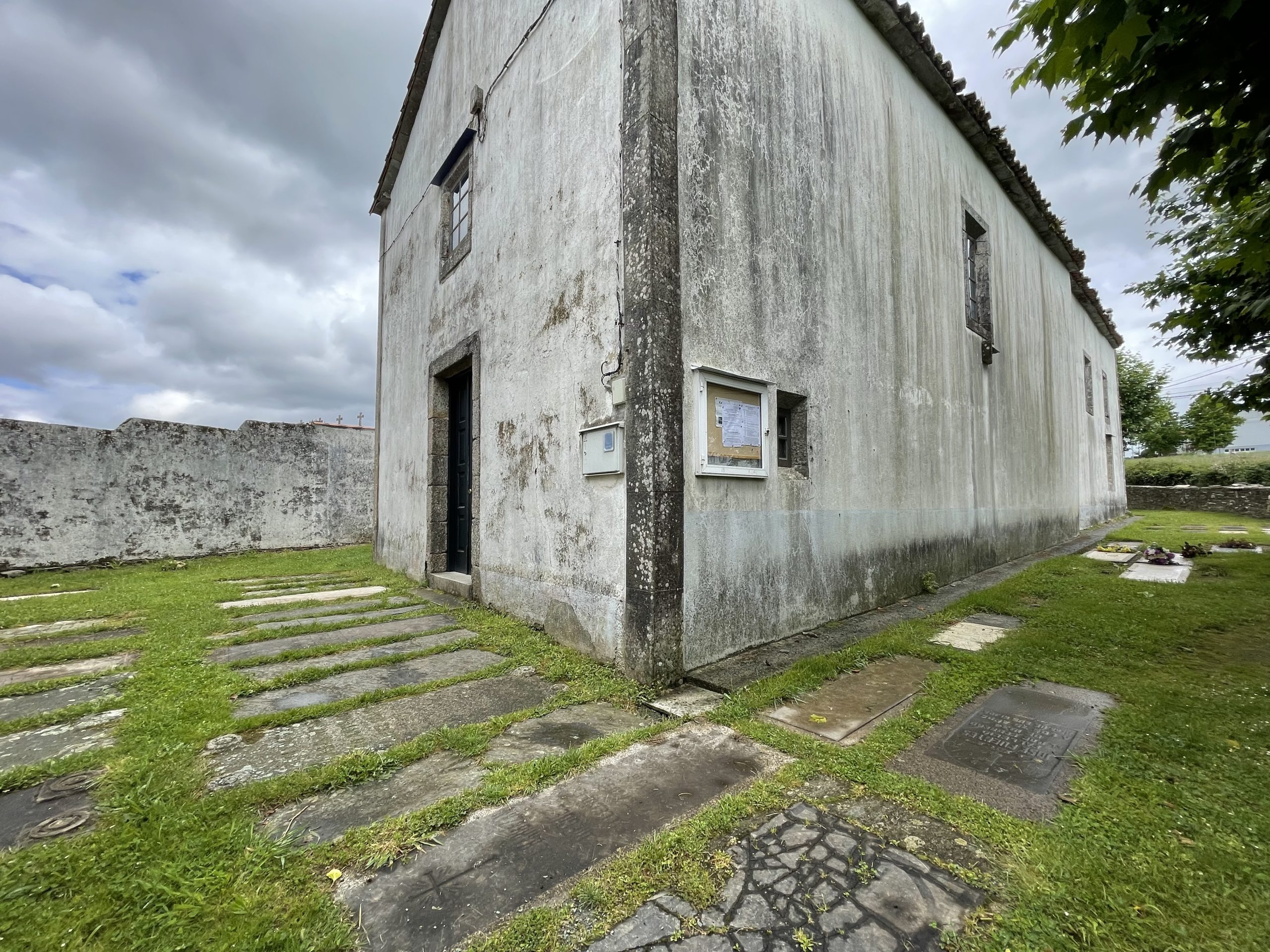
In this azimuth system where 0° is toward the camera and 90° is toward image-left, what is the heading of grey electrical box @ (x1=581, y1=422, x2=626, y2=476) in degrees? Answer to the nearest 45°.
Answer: approximately 45°

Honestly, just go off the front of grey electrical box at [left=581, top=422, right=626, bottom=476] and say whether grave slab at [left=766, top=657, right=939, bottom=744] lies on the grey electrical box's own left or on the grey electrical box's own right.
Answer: on the grey electrical box's own left

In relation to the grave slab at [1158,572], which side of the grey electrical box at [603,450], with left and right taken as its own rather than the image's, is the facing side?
back

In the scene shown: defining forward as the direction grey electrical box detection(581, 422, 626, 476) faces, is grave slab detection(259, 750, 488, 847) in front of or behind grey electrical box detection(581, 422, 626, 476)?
in front

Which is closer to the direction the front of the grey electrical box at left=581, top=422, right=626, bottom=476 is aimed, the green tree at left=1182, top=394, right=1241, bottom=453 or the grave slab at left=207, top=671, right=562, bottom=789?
the grave slab

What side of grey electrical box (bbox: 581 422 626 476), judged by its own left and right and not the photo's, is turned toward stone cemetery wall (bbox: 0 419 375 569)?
right

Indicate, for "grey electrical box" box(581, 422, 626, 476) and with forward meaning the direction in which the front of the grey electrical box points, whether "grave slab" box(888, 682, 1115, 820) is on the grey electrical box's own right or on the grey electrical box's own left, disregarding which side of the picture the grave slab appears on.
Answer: on the grey electrical box's own left

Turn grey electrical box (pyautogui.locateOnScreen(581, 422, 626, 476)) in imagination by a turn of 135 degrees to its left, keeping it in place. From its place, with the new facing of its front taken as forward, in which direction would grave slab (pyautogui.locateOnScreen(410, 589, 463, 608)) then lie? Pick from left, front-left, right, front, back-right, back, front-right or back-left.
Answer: back-left

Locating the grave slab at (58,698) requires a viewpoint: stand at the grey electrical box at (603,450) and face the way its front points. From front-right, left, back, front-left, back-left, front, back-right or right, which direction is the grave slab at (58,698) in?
front-right

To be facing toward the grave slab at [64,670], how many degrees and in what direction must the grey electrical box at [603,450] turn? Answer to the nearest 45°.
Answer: approximately 45° to its right

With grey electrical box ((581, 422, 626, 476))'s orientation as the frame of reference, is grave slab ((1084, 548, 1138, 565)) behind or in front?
behind

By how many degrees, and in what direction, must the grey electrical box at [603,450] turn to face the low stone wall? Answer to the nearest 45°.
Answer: approximately 180°

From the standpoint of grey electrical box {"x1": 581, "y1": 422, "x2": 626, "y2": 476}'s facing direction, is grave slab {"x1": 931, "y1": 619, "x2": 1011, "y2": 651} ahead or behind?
behind

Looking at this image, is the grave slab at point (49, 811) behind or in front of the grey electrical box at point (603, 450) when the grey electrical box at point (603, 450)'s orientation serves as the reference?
in front

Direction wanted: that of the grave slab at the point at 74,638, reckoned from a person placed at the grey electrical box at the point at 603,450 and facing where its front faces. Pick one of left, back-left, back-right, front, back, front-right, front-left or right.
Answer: front-right

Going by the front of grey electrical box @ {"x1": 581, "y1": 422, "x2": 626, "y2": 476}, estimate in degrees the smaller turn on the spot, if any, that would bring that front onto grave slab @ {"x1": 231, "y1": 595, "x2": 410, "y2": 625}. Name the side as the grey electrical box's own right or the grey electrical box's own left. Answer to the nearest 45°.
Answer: approximately 90° to the grey electrical box's own right

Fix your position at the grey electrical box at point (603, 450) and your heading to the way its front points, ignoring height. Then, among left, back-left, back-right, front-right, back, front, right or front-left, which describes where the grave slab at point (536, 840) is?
front-left
